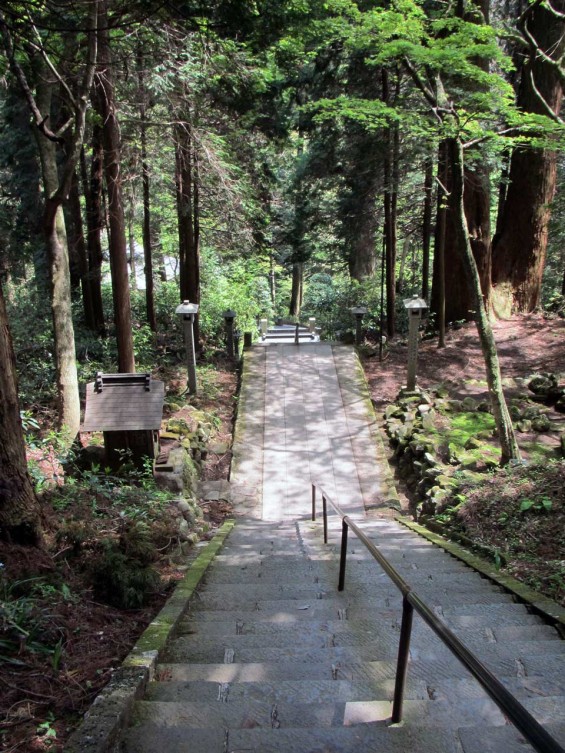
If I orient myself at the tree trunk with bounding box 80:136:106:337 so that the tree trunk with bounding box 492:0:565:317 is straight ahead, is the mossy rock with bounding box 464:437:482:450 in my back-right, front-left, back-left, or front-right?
front-right

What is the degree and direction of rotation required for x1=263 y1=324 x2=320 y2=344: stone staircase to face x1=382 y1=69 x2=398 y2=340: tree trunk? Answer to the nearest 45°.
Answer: approximately 45° to its left

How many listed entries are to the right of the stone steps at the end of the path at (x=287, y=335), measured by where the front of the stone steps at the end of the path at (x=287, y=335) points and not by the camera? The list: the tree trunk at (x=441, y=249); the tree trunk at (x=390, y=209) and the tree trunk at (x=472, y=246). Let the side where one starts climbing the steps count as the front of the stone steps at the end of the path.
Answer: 0

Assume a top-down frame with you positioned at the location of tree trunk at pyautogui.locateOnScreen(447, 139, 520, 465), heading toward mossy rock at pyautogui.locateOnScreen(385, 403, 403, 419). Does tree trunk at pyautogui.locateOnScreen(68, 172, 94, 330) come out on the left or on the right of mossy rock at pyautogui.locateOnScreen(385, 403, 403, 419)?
left

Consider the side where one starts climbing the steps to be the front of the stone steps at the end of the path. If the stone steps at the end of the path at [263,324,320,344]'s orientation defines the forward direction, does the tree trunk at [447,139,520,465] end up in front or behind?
in front

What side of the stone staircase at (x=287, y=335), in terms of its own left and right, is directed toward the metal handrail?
front

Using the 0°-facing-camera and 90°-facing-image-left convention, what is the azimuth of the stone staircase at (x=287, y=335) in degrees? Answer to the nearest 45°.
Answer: approximately 0°

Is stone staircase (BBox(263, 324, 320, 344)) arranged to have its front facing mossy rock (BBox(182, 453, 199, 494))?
yes

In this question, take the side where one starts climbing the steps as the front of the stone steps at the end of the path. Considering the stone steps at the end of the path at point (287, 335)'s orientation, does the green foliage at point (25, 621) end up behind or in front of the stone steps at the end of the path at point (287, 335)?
in front

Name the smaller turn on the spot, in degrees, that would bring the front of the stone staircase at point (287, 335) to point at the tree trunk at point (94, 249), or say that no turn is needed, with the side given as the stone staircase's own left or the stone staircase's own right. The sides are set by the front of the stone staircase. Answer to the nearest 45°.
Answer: approximately 45° to the stone staircase's own right

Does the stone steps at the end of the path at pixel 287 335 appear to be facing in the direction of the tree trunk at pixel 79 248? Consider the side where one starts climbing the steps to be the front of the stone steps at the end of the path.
no

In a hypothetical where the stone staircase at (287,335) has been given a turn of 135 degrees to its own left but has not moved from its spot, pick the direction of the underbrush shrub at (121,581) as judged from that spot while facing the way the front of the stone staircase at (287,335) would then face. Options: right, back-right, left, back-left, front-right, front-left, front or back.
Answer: back-right

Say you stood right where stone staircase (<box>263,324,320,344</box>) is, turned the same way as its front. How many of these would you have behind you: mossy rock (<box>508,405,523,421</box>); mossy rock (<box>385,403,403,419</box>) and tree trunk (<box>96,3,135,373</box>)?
0

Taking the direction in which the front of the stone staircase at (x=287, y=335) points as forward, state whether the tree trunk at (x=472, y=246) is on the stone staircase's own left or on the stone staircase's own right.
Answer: on the stone staircase's own left
